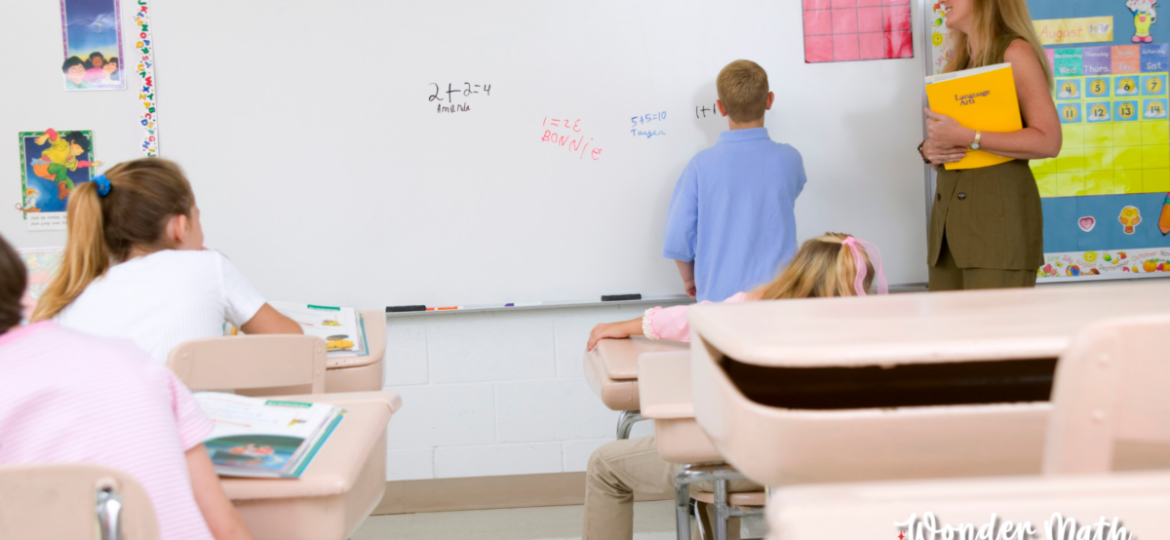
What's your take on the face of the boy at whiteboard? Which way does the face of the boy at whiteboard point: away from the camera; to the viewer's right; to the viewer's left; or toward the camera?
away from the camera

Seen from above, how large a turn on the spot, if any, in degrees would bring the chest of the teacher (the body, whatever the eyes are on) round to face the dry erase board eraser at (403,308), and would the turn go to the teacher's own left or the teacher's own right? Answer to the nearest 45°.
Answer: approximately 45° to the teacher's own right

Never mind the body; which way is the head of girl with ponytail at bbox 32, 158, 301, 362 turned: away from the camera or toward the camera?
away from the camera

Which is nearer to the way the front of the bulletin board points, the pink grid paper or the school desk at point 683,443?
the school desk

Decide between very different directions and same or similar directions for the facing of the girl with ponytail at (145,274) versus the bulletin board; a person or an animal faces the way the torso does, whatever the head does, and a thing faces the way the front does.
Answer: very different directions

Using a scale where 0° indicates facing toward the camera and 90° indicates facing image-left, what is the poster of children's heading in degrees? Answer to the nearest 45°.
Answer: approximately 0°

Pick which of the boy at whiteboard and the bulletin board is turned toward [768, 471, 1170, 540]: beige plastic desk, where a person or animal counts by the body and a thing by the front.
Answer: the bulletin board

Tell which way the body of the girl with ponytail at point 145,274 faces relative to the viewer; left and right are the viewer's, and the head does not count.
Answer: facing away from the viewer and to the right of the viewer

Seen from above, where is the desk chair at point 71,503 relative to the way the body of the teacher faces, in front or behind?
in front

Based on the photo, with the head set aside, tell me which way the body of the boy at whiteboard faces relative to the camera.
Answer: away from the camera

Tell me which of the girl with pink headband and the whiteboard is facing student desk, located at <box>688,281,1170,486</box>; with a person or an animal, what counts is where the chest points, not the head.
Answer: the whiteboard

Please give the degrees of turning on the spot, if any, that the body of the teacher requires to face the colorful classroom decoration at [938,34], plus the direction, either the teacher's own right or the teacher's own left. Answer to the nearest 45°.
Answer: approximately 135° to the teacher's own right

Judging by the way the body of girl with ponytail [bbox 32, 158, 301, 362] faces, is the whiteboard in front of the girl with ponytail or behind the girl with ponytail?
in front

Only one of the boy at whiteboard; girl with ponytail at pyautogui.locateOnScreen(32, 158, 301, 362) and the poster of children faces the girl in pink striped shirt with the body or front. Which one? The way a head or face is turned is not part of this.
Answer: the poster of children

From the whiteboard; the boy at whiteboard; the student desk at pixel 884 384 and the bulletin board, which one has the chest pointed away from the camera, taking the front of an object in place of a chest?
the boy at whiteboard

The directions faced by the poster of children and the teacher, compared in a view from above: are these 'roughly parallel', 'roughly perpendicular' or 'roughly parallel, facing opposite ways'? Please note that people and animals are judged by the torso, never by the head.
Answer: roughly perpendicular

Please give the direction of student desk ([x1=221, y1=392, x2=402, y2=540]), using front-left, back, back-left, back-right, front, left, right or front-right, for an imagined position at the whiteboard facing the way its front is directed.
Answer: front

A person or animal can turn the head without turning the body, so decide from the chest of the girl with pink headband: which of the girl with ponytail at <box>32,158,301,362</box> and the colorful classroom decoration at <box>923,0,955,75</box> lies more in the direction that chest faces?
the colorful classroom decoration

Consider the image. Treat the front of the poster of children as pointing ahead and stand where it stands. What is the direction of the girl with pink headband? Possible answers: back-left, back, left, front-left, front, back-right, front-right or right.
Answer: front-left
